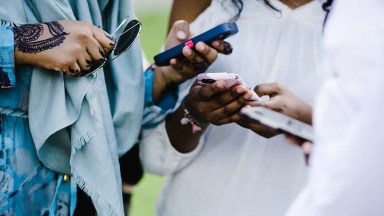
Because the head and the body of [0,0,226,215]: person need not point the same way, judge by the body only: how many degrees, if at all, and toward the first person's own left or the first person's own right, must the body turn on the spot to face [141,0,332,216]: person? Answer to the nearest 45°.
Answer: approximately 45° to the first person's own left

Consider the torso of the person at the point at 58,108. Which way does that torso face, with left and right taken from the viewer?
facing the viewer and to the right of the viewer

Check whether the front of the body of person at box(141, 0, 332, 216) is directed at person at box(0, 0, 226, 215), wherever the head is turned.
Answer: no

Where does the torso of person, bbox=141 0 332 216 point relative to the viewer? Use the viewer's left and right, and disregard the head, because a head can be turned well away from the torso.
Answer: facing the viewer

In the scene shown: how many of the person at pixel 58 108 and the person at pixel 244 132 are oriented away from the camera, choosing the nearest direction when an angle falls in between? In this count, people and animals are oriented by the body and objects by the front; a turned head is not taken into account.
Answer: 0
